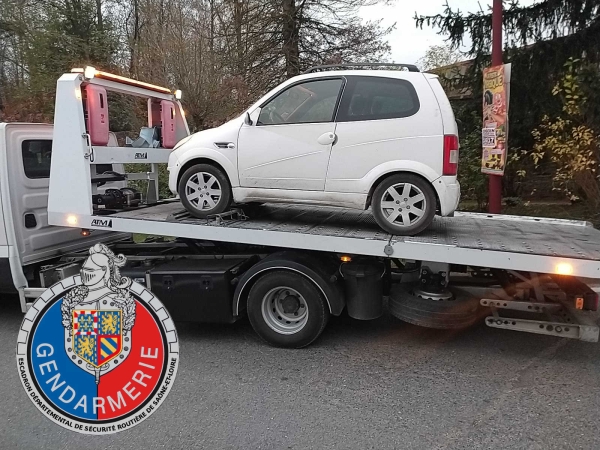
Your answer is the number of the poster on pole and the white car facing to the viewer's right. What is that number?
0

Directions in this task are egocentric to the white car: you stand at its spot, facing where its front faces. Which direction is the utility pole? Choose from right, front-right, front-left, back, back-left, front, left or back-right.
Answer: back-right

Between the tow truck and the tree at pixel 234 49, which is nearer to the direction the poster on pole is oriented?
the tow truck

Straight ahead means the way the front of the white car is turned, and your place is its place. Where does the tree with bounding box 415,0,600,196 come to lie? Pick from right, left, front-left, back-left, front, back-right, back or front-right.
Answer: back-right

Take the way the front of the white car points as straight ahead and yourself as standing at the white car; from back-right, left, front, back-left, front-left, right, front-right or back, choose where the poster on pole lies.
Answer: back-right

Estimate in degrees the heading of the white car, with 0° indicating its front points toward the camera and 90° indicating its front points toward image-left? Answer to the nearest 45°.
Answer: approximately 90°

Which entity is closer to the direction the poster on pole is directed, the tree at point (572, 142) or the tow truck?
the tow truck
